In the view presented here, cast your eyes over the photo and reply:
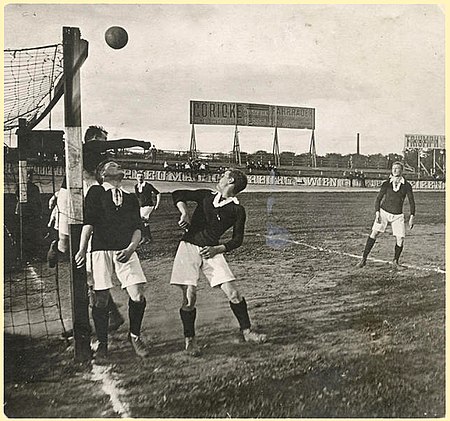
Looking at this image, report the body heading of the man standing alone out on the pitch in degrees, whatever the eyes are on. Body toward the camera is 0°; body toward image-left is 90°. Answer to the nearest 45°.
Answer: approximately 0°

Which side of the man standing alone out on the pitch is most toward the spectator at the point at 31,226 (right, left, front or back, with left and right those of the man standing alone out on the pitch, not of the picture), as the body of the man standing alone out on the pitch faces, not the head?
right

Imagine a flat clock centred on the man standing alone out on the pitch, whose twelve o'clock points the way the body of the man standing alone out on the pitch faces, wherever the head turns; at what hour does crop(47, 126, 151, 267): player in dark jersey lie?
The player in dark jersey is roughly at 2 o'clock from the man standing alone out on the pitch.
